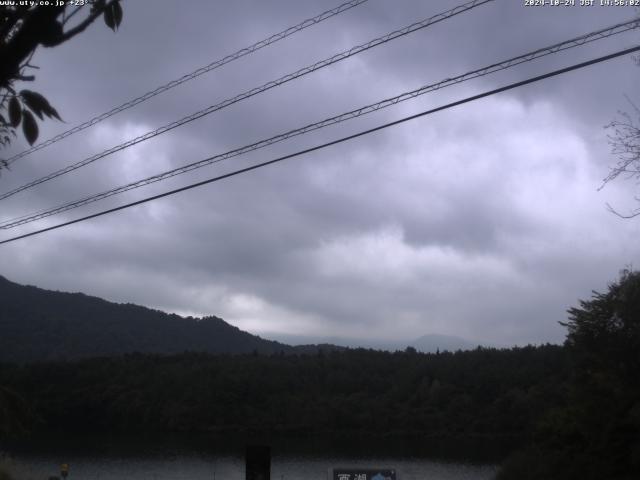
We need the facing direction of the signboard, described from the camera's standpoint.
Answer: facing the viewer

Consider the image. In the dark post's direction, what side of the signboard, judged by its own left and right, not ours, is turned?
right

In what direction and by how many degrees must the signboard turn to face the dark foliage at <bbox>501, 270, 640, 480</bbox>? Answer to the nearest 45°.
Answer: approximately 135° to its left
